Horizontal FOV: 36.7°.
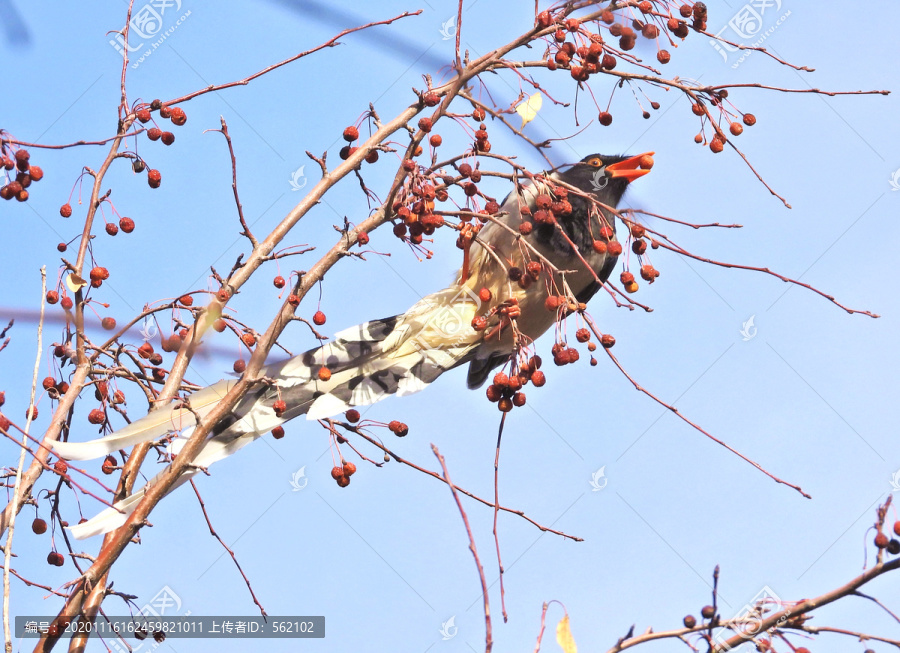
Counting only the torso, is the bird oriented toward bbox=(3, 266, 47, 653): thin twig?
no

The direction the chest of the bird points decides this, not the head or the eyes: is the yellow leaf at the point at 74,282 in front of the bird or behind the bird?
behind

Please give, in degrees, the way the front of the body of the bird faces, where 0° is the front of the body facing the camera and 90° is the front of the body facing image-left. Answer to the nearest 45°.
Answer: approximately 270°
